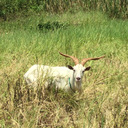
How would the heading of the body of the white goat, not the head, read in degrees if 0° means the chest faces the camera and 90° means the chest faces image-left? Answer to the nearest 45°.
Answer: approximately 270°
